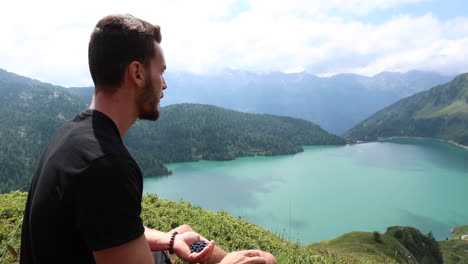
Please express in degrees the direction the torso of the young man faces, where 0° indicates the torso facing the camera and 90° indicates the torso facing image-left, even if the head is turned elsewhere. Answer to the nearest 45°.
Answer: approximately 225°
